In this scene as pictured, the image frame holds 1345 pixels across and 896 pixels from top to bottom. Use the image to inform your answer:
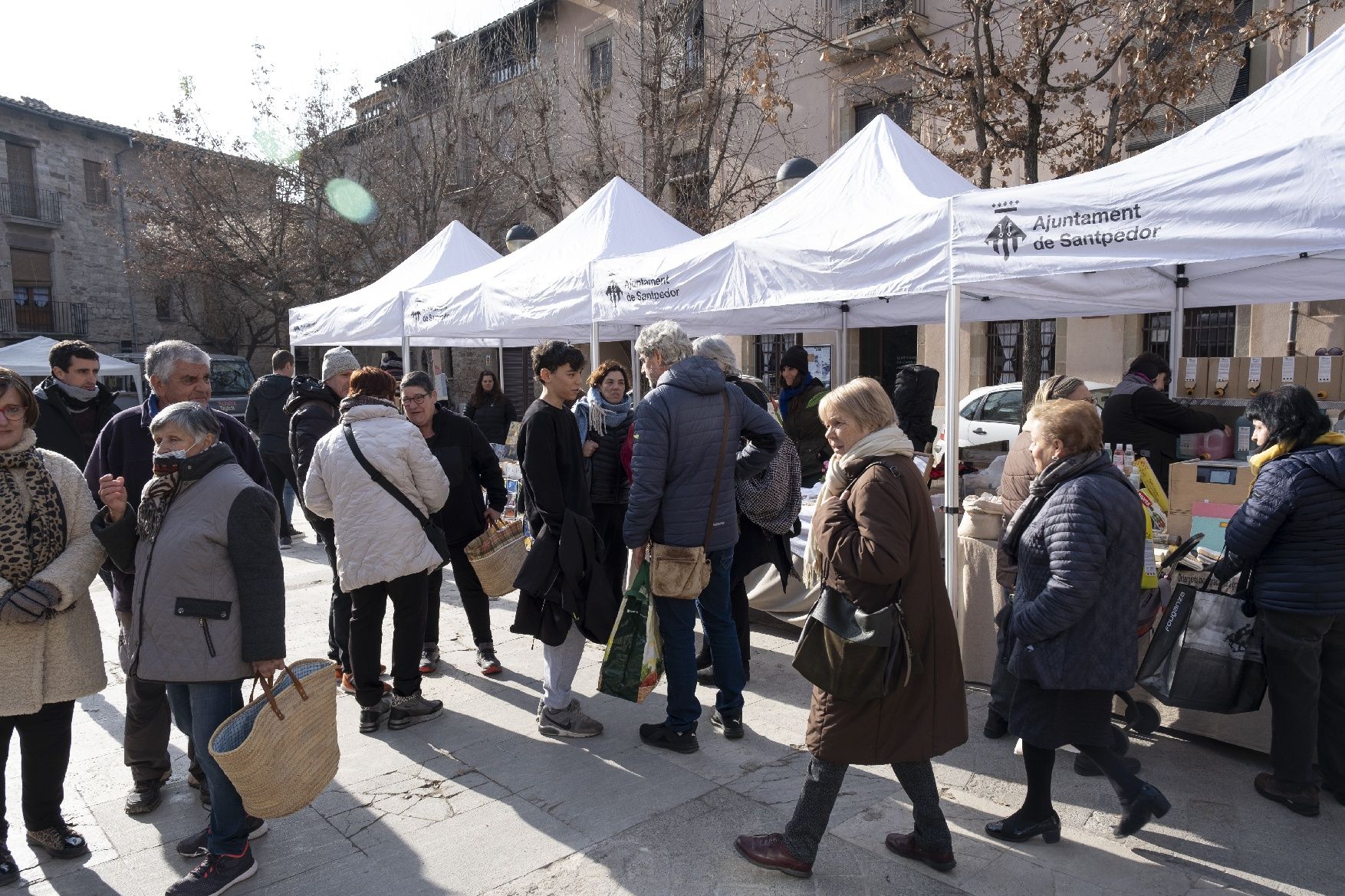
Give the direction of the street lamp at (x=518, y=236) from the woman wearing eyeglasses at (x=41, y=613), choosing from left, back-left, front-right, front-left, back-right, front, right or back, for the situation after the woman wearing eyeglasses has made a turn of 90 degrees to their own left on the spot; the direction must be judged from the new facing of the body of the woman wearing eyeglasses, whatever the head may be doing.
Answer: front-left

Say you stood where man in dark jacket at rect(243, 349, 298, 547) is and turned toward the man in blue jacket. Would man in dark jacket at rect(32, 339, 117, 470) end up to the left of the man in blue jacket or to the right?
right

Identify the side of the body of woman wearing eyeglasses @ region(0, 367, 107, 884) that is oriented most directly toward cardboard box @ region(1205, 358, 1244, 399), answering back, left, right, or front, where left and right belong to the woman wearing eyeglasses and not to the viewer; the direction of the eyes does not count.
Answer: left

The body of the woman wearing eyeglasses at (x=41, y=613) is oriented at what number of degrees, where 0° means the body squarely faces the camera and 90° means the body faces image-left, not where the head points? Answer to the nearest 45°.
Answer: approximately 0°

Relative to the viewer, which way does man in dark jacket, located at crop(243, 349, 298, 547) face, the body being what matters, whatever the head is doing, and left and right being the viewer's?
facing away from the viewer and to the right of the viewer
